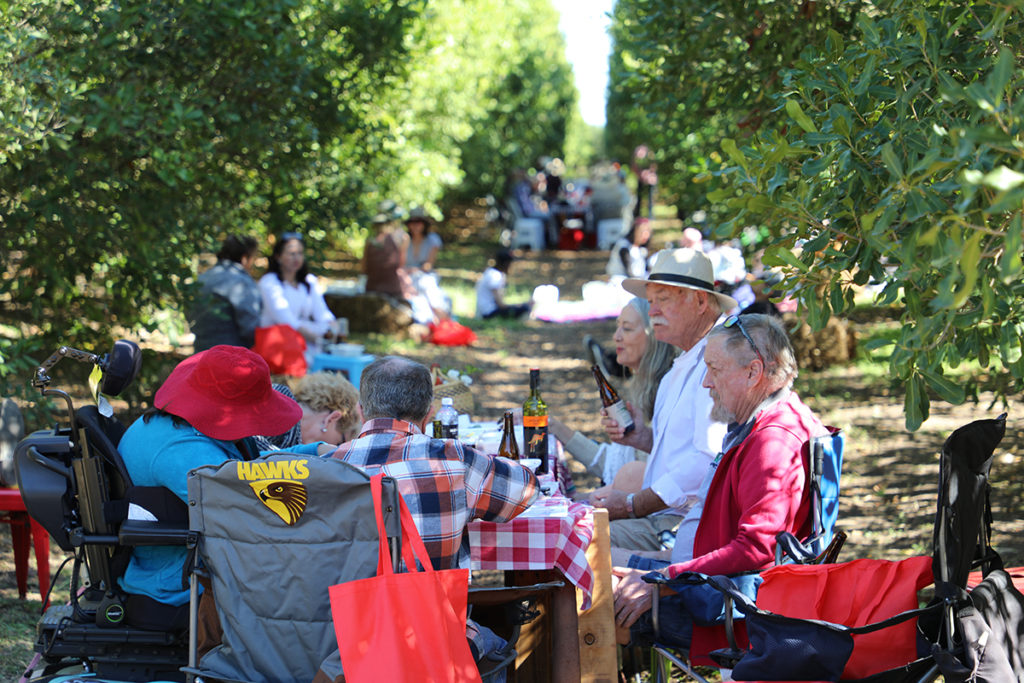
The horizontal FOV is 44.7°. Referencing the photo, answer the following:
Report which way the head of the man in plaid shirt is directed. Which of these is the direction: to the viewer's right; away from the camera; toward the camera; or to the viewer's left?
away from the camera

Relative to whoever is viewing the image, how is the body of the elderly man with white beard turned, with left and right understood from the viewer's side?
facing to the left of the viewer

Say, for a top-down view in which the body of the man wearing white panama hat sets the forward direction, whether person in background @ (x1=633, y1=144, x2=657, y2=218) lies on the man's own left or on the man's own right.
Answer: on the man's own right

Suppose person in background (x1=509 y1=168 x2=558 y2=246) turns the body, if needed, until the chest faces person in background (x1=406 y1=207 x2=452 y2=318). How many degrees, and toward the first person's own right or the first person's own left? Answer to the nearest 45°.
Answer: approximately 90° to the first person's own right

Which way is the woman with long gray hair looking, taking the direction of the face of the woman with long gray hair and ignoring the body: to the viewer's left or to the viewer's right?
to the viewer's left

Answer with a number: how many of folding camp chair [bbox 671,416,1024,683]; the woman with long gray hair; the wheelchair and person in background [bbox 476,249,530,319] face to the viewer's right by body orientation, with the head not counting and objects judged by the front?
2

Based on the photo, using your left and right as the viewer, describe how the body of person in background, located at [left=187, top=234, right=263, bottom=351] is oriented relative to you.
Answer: facing away from the viewer and to the right of the viewer

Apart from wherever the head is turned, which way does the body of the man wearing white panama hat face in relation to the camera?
to the viewer's left

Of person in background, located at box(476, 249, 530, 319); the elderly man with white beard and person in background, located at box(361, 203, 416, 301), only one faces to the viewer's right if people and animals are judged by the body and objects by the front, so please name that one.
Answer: person in background, located at box(476, 249, 530, 319)

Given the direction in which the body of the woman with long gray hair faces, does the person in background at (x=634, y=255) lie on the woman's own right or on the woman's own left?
on the woman's own right

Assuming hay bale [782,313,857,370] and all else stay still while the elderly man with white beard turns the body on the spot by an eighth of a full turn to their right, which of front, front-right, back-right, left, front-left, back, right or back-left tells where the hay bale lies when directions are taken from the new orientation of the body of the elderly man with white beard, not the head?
front-right

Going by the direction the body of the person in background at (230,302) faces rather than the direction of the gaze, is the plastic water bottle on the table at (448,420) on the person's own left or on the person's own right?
on the person's own right

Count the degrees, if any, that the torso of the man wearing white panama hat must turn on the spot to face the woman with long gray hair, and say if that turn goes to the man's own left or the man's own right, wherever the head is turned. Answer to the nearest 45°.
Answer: approximately 90° to the man's own right
